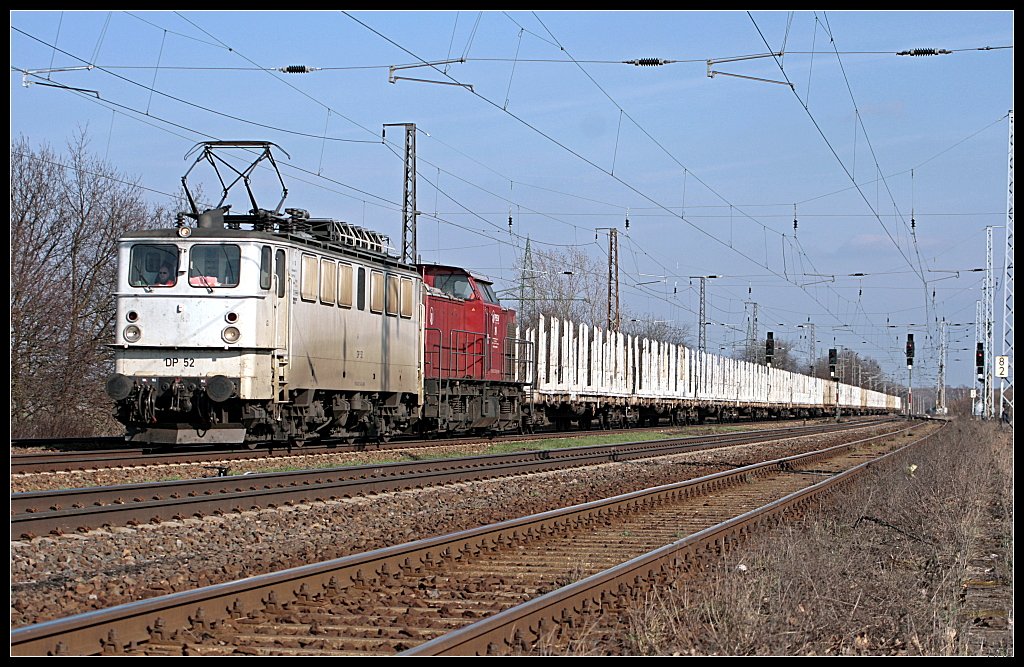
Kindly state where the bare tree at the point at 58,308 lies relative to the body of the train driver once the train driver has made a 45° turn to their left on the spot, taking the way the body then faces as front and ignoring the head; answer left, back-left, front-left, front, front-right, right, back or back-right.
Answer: back

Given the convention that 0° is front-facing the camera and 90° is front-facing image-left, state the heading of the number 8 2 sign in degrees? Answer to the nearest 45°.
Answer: approximately 0°

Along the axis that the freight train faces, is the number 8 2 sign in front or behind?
behind

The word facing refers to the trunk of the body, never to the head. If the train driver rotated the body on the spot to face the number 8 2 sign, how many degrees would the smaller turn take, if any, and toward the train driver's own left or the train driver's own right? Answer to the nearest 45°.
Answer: approximately 180°

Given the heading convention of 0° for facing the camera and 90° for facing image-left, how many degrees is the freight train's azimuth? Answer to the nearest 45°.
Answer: approximately 45°

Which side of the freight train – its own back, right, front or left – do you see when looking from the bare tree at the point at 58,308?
right

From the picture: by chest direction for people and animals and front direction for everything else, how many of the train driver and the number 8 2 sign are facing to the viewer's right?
0

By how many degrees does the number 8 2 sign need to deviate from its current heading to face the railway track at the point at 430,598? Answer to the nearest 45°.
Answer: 0° — it already faces it

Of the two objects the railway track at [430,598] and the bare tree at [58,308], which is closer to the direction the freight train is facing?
the railway track

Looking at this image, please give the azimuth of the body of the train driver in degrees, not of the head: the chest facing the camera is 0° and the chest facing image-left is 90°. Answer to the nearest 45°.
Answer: approximately 45°

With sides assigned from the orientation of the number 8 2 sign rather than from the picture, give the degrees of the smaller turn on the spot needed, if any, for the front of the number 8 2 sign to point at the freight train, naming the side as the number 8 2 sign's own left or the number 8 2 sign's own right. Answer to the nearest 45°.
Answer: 0° — it already faces it

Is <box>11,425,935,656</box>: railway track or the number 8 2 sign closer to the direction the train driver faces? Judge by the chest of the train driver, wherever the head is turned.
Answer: the railway track

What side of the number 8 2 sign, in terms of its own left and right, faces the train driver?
front

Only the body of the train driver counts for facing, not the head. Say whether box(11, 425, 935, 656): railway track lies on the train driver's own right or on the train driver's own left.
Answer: on the train driver's own left
